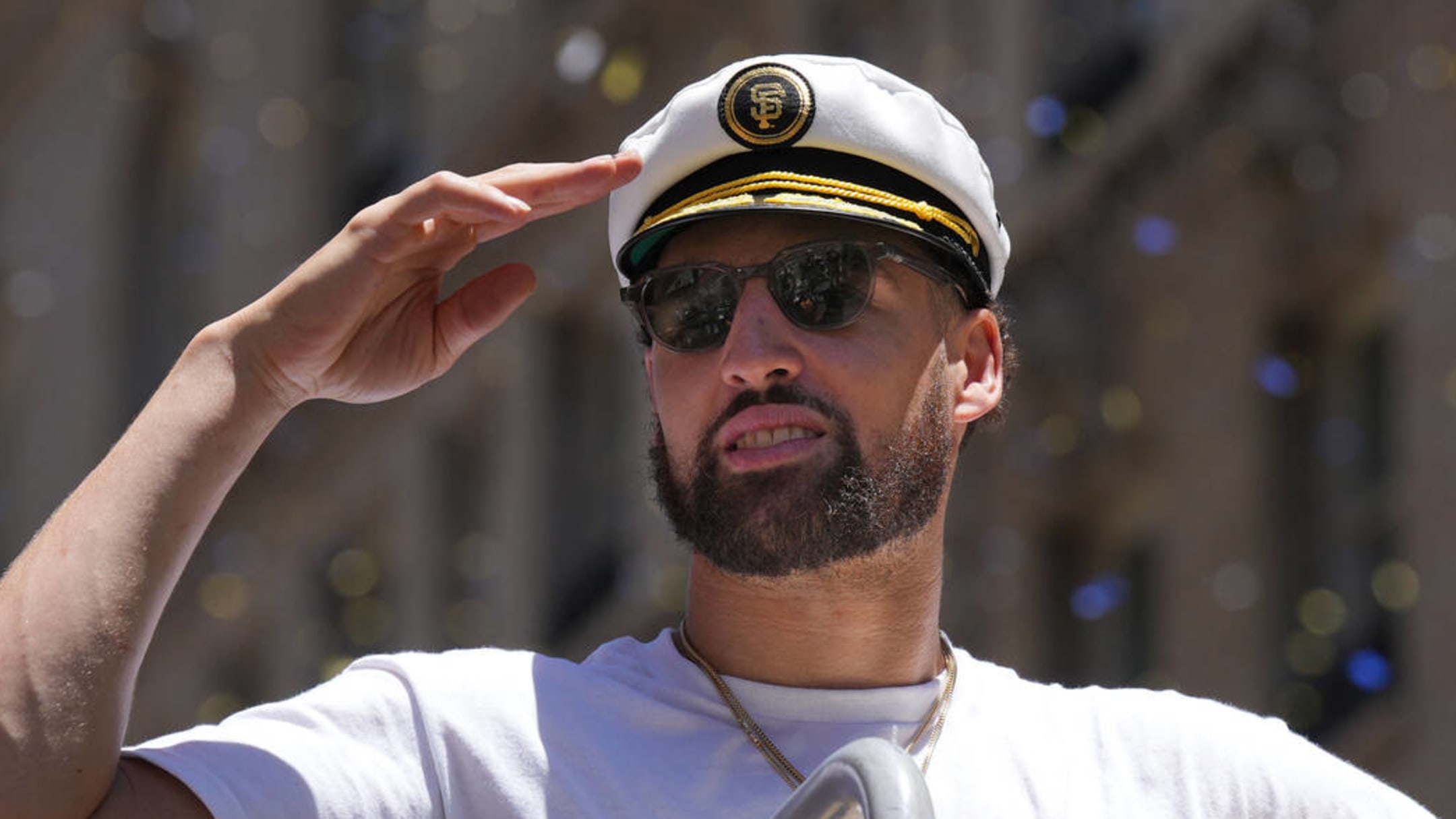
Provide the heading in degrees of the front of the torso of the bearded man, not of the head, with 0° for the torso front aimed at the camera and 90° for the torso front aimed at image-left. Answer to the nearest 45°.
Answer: approximately 0°

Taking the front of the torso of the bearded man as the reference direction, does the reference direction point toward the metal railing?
yes
